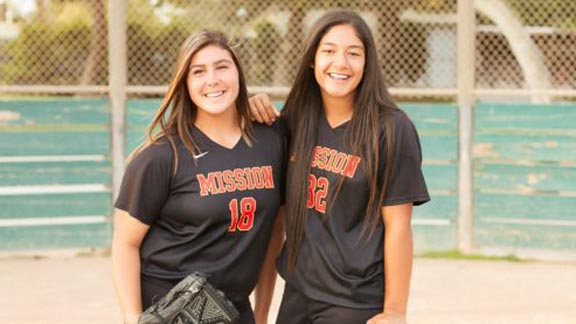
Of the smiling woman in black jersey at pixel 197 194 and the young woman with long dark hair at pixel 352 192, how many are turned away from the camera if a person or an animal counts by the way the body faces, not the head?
0

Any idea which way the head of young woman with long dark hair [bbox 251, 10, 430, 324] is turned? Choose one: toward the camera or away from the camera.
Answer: toward the camera

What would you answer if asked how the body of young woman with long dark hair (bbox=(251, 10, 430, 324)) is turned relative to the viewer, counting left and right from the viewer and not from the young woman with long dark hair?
facing the viewer and to the left of the viewer

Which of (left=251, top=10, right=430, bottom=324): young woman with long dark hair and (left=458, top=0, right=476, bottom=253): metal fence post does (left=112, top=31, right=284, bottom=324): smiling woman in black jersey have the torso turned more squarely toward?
the young woman with long dark hair

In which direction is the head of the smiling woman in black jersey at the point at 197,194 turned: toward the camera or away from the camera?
toward the camera

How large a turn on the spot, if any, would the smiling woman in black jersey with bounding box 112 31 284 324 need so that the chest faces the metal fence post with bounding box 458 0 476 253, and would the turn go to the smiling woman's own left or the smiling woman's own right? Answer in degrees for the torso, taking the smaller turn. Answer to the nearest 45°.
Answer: approximately 90° to the smiling woman's own left

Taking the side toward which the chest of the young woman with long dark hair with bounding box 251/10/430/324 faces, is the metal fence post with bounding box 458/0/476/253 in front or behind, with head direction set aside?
behind

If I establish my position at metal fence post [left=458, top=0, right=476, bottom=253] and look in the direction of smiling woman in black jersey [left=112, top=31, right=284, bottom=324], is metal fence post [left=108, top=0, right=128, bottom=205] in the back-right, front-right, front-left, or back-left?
front-right

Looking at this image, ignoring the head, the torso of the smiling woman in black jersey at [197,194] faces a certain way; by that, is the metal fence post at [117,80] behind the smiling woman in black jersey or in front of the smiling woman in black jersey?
behind

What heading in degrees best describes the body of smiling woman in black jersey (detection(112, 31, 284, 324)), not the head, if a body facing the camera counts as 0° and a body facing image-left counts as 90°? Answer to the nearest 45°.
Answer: approximately 315°

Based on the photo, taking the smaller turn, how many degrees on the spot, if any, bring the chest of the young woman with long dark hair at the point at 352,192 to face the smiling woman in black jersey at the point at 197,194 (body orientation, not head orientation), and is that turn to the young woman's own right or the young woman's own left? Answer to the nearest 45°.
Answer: approximately 45° to the young woman's own right

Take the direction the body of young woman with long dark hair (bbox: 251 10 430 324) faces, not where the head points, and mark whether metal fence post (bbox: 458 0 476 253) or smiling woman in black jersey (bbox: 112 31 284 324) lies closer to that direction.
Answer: the smiling woman in black jersey

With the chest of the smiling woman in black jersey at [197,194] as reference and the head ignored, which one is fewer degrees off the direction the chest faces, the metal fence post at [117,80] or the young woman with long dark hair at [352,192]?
the young woman with long dark hair

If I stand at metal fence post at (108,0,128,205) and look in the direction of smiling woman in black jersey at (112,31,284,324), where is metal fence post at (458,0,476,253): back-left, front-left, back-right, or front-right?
front-left
